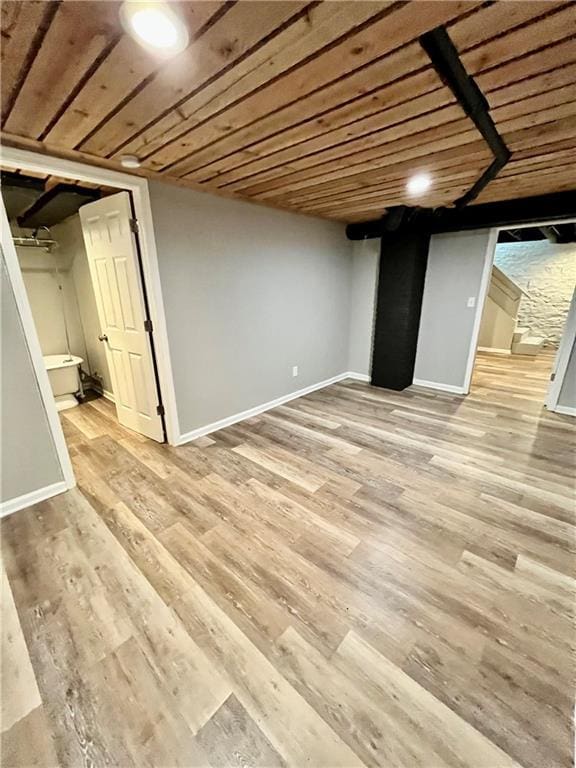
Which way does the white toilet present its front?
toward the camera

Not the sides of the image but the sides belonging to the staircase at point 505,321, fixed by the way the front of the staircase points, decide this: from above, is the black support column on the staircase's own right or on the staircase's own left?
on the staircase's own right

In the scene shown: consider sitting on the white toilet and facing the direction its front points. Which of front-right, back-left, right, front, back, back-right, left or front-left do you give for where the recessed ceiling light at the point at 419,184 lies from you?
front-left

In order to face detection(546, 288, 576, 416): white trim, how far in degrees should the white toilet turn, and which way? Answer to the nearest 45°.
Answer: approximately 45° to its left

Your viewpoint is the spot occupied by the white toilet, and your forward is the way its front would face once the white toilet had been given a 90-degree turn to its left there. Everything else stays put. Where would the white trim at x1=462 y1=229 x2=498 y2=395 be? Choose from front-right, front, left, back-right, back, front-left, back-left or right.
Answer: front-right

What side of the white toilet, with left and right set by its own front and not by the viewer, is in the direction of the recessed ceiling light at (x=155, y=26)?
front

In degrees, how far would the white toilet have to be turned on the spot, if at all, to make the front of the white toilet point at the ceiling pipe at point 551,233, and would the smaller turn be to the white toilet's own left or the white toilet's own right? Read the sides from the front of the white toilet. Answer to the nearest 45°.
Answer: approximately 90° to the white toilet's own left

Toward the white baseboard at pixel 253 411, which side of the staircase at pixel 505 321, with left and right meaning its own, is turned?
right

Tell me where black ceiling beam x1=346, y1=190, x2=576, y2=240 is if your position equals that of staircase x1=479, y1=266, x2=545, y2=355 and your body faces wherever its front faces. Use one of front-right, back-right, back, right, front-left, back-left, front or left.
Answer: right

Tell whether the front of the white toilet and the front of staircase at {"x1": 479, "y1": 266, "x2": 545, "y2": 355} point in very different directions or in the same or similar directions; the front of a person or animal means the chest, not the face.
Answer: same or similar directions
